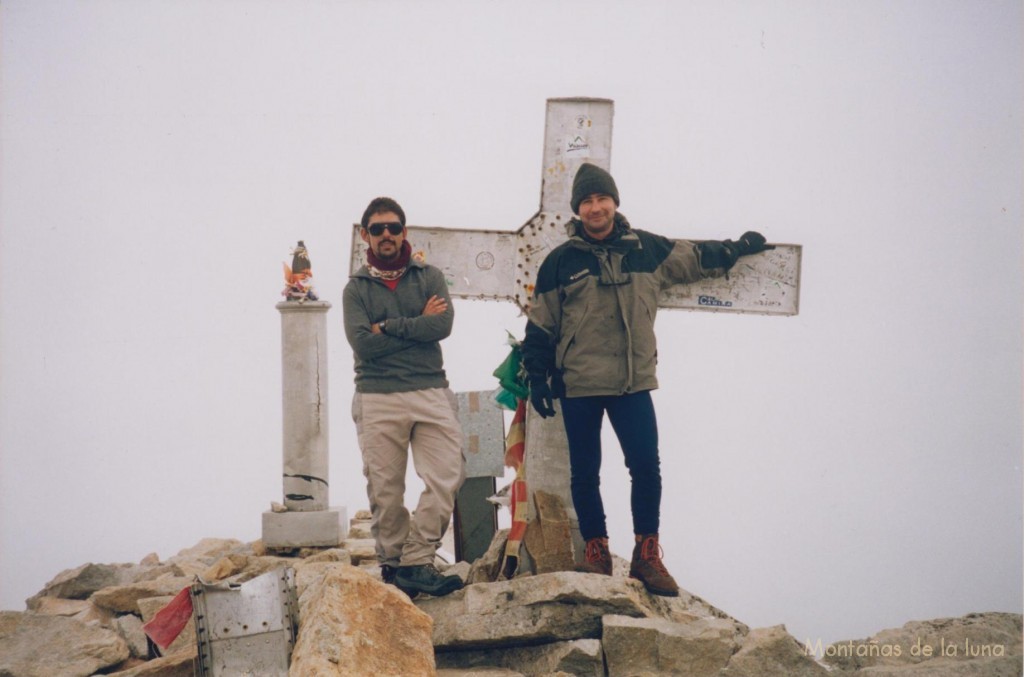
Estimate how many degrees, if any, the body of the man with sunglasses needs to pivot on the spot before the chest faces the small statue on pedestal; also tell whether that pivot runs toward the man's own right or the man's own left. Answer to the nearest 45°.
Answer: approximately 180°

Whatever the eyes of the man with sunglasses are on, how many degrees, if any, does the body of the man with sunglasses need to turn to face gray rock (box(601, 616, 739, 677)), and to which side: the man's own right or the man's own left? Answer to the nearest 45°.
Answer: approximately 45° to the man's own left

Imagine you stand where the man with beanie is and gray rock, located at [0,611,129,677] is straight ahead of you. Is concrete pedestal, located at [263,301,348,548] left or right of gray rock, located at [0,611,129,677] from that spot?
right

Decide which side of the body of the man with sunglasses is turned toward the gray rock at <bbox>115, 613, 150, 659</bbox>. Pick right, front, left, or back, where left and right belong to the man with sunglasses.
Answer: right

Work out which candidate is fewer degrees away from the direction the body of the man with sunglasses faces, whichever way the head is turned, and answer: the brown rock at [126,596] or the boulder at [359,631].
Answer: the boulder

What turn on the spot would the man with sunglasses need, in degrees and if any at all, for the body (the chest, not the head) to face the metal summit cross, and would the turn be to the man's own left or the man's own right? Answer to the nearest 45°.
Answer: approximately 135° to the man's own left

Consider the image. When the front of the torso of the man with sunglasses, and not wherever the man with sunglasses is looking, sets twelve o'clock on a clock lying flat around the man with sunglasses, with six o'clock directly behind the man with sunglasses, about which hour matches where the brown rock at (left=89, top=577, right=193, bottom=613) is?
The brown rock is roughly at 4 o'clock from the man with sunglasses.

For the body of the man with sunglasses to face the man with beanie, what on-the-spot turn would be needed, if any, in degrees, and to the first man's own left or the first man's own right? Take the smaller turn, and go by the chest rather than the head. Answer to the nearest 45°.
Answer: approximately 90° to the first man's own left

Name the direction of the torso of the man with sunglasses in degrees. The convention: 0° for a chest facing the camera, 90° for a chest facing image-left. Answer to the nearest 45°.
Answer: approximately 0°

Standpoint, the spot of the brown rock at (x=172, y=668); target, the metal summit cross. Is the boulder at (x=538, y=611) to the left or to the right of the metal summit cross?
right

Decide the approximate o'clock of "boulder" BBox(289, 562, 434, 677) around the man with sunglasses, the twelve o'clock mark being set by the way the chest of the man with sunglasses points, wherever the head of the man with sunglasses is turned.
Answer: The boulder is roughly at 12 o'clock from the man with sunglasses.
